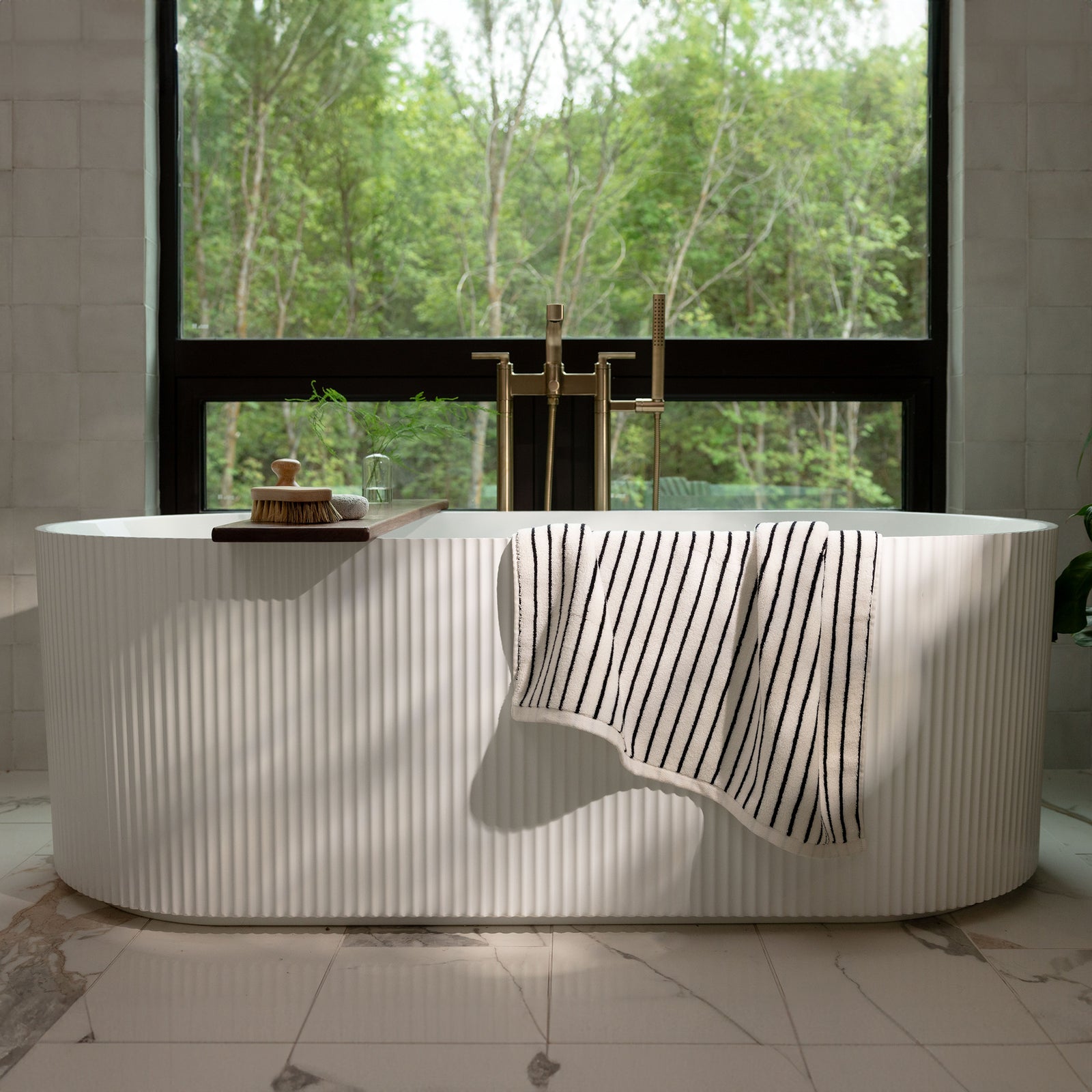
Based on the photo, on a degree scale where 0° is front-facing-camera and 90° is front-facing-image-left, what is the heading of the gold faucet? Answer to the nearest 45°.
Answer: approximately 0°
